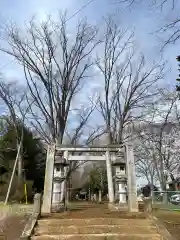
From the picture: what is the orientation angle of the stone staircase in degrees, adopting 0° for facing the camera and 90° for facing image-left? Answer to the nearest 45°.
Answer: approximately 0°

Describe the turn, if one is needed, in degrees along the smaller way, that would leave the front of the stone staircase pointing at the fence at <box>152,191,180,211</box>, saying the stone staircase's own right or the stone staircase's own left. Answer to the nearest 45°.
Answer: approximately 135° to the stone staircase's own left

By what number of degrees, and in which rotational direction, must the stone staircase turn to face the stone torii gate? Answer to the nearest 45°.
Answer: approximately 180°
